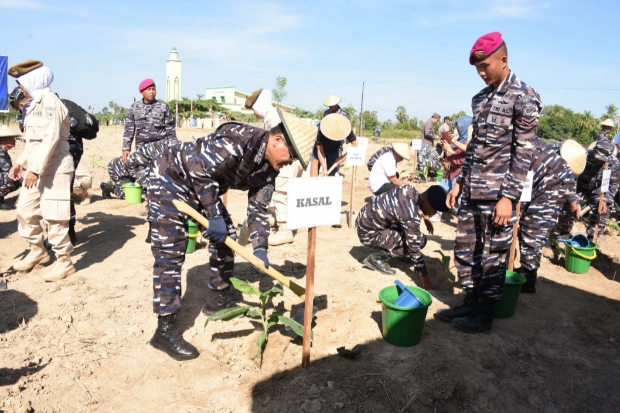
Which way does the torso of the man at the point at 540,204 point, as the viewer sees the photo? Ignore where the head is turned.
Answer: to the viewer's right

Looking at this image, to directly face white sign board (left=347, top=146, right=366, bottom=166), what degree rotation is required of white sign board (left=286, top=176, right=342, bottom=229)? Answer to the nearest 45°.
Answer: approximately 180°

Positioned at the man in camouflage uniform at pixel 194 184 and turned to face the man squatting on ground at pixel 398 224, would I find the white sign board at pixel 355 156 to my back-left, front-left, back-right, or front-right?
front-left

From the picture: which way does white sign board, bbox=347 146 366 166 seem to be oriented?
toward the camera

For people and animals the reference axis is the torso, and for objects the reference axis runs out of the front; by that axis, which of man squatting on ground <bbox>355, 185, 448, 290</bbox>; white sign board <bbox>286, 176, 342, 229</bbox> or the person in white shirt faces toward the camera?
the white sign board

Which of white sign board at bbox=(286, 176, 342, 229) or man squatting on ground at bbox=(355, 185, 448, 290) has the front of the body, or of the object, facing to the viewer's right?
the man squatting on ground

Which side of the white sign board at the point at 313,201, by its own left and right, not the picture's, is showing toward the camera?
front

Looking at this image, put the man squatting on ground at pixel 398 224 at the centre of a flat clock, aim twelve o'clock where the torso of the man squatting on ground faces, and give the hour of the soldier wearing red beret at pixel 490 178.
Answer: The soldier wearing red beret is roughly at 2 o'clock from the man squatting on ground.

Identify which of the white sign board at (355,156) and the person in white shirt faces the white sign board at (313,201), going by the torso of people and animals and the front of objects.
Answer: the white sign board at (355,156)

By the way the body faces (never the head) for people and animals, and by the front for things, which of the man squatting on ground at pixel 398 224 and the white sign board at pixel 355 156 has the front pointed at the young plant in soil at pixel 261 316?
the white sign board

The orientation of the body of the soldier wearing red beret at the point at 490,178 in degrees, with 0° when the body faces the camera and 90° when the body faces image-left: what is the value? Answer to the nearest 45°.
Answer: approximately 45°

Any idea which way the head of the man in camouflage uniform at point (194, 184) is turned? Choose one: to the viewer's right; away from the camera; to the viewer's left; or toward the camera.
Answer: to the viewer's right

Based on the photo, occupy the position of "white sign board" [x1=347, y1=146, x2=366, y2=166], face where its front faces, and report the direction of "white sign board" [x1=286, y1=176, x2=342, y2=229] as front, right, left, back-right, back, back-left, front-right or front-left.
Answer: front

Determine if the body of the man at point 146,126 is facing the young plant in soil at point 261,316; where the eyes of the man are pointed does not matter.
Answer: yes

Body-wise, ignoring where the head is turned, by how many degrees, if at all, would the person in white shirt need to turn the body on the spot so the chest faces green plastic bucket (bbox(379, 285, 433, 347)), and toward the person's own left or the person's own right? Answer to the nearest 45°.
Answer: approximately 90° to the person's own right
